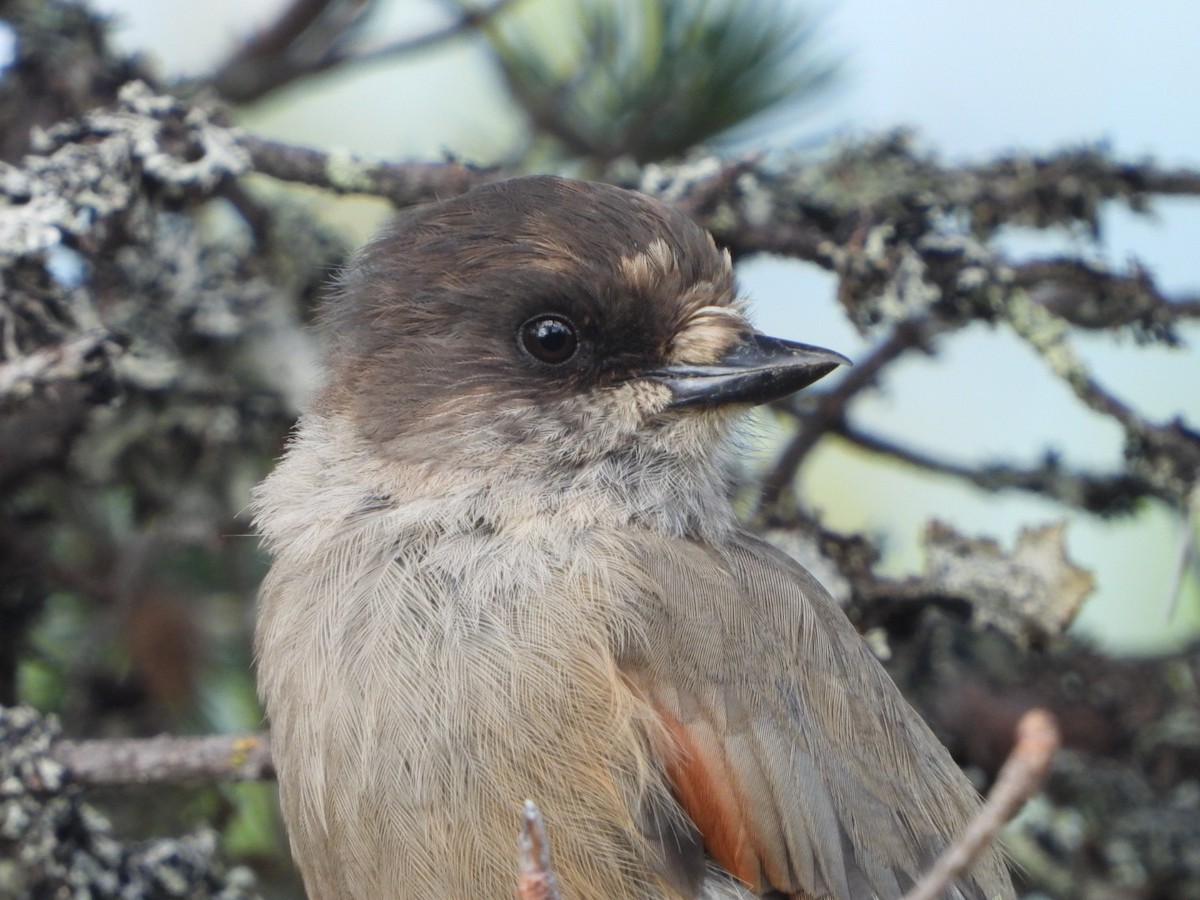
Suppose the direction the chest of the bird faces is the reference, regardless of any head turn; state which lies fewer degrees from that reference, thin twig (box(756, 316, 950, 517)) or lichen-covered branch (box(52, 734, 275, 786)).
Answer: the lichen-covered branch

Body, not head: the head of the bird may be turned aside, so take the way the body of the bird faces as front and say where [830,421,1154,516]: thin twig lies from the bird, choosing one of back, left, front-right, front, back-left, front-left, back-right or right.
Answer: back

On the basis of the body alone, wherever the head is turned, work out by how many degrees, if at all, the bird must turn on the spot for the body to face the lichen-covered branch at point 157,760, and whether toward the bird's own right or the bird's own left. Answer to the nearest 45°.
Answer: approximately 45° to the bird's own right

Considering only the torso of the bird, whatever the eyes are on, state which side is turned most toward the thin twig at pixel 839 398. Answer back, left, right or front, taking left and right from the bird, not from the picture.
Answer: back

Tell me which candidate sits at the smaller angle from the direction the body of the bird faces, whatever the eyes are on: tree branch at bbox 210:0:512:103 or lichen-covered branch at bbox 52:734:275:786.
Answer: the lichen-covered branch

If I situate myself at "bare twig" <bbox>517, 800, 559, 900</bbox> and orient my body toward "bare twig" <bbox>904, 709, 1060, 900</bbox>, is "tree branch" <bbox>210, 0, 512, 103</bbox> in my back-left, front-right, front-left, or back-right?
back-left

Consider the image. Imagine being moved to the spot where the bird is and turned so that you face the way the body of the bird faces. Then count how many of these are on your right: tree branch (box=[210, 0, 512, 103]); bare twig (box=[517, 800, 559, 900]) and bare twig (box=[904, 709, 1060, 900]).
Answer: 1

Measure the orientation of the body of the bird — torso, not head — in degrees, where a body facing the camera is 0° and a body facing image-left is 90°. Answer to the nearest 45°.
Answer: approximately 45°
